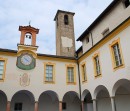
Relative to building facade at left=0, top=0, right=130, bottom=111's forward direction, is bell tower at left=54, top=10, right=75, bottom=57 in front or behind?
behind

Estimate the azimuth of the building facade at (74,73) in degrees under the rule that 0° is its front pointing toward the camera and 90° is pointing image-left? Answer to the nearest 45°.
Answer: approximately 0°
